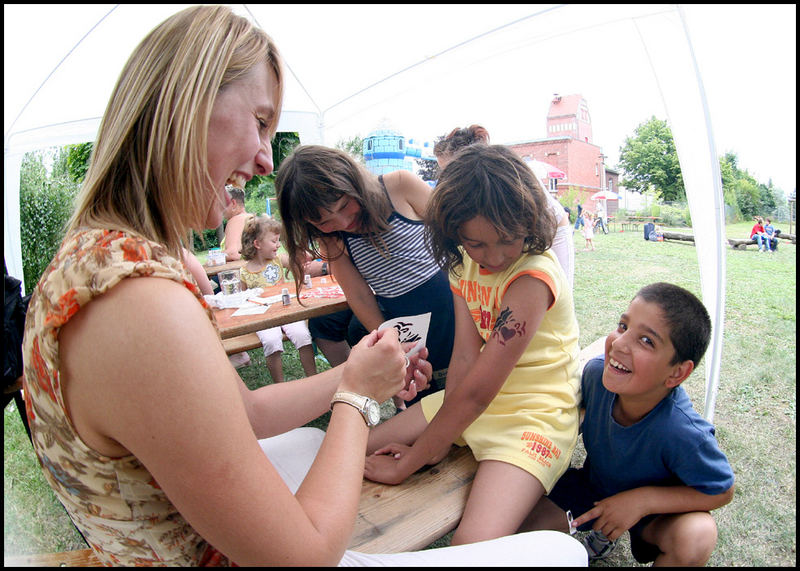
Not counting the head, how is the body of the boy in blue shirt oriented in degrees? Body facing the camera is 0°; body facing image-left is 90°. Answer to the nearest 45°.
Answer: approximately 45°

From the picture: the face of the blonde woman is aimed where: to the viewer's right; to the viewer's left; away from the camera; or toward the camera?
to the viewer's right

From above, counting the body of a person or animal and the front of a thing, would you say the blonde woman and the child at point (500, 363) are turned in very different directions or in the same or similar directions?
very different directions

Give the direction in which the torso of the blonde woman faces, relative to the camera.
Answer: to the viewer's right

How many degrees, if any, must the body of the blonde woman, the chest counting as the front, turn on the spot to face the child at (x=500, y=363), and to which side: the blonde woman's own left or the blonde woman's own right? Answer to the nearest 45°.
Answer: approximately 45° to the blonde woman's own left

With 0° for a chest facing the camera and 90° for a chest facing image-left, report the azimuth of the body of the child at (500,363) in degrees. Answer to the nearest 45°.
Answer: approximately 45°
